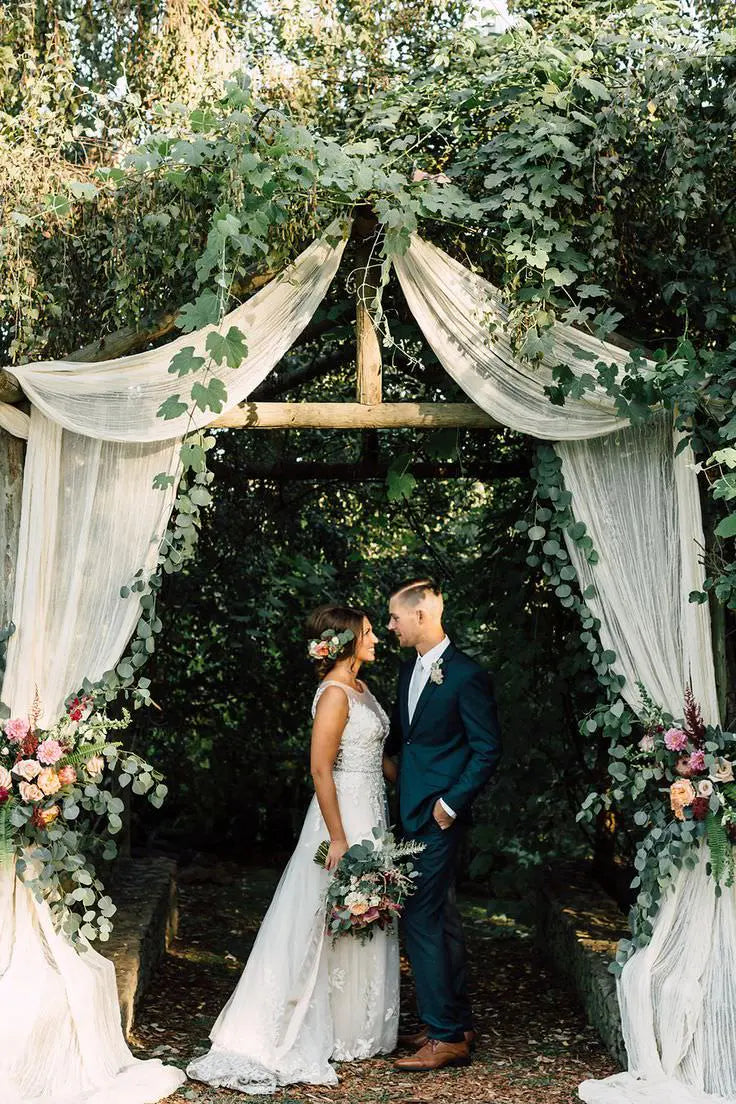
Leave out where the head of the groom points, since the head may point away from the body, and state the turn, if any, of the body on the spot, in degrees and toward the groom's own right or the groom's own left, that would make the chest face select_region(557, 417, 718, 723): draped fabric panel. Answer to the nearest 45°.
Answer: approximately 135° to the groom's own left

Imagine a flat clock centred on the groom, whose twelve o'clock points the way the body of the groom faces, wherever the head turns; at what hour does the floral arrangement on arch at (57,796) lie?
The floral arrangement on arch is roughly at 1 o'clock from the groom.

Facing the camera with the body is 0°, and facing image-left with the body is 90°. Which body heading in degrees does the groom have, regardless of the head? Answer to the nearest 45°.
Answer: approximately 45°

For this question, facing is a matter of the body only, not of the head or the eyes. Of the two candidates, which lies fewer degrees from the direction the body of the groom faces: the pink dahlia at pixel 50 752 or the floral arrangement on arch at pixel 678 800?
the pink dahlia

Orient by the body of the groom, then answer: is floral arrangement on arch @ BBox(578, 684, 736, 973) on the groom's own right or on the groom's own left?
on the groom's own left

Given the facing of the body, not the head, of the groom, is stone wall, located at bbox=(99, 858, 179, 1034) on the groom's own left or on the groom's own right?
on the groom's own right

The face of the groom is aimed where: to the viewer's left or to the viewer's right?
to the viewer's left

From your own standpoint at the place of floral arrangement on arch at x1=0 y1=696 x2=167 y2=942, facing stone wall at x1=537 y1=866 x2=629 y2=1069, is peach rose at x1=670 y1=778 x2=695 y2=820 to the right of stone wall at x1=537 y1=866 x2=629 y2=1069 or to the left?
right

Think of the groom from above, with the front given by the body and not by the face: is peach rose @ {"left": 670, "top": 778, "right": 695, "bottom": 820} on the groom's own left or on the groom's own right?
on the groom's own left

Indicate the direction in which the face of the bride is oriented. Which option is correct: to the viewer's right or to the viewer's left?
to the viewer's right

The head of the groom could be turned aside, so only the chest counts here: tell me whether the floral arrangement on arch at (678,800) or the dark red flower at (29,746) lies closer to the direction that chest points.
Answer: the dark red flower
